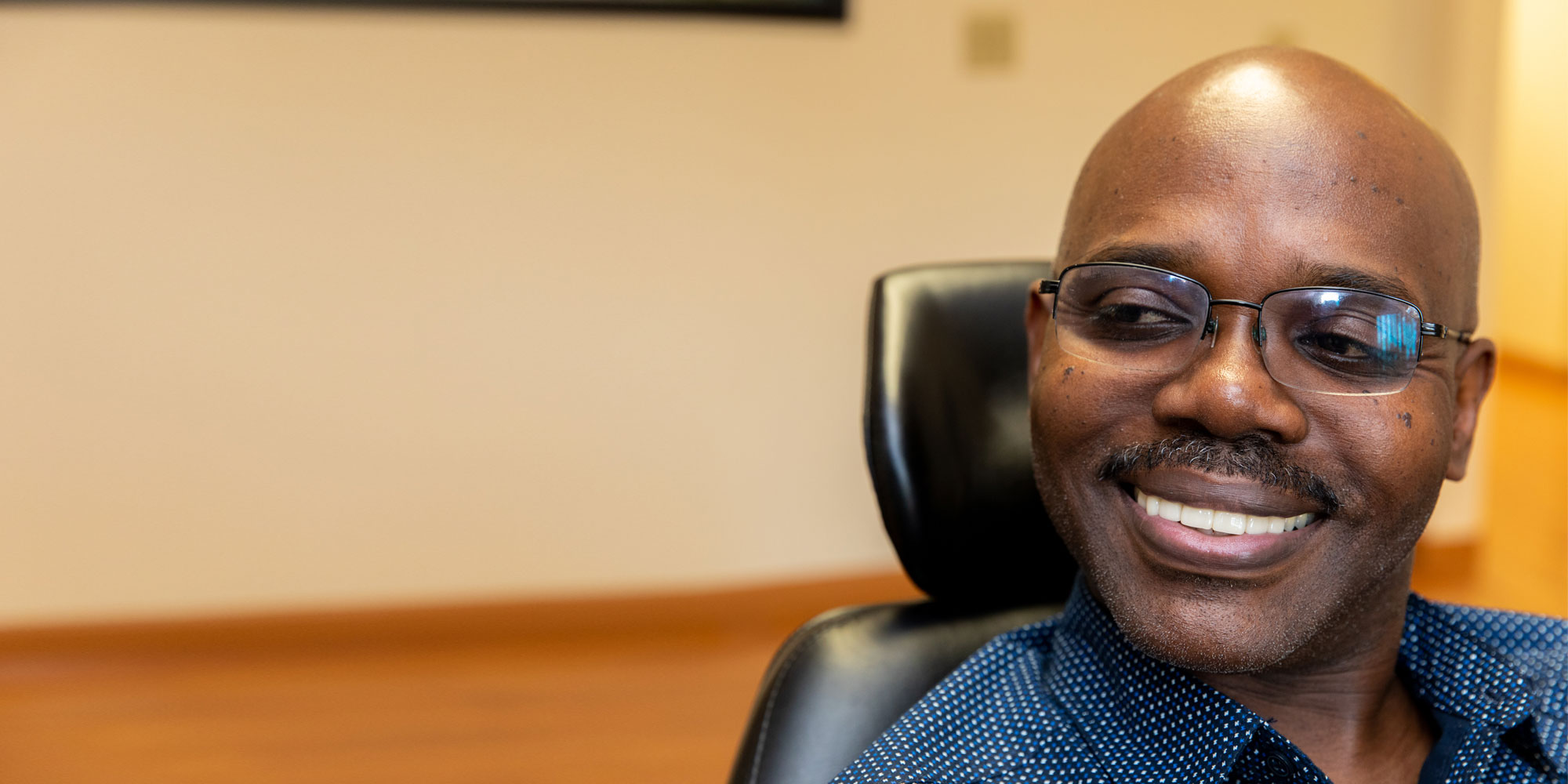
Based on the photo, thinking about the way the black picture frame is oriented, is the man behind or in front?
in front

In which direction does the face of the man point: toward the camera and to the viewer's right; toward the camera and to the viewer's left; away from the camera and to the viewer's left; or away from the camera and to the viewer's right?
toward the camera and to the viewer's left

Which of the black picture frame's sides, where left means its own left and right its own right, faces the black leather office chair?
front

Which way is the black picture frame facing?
toward the camera
